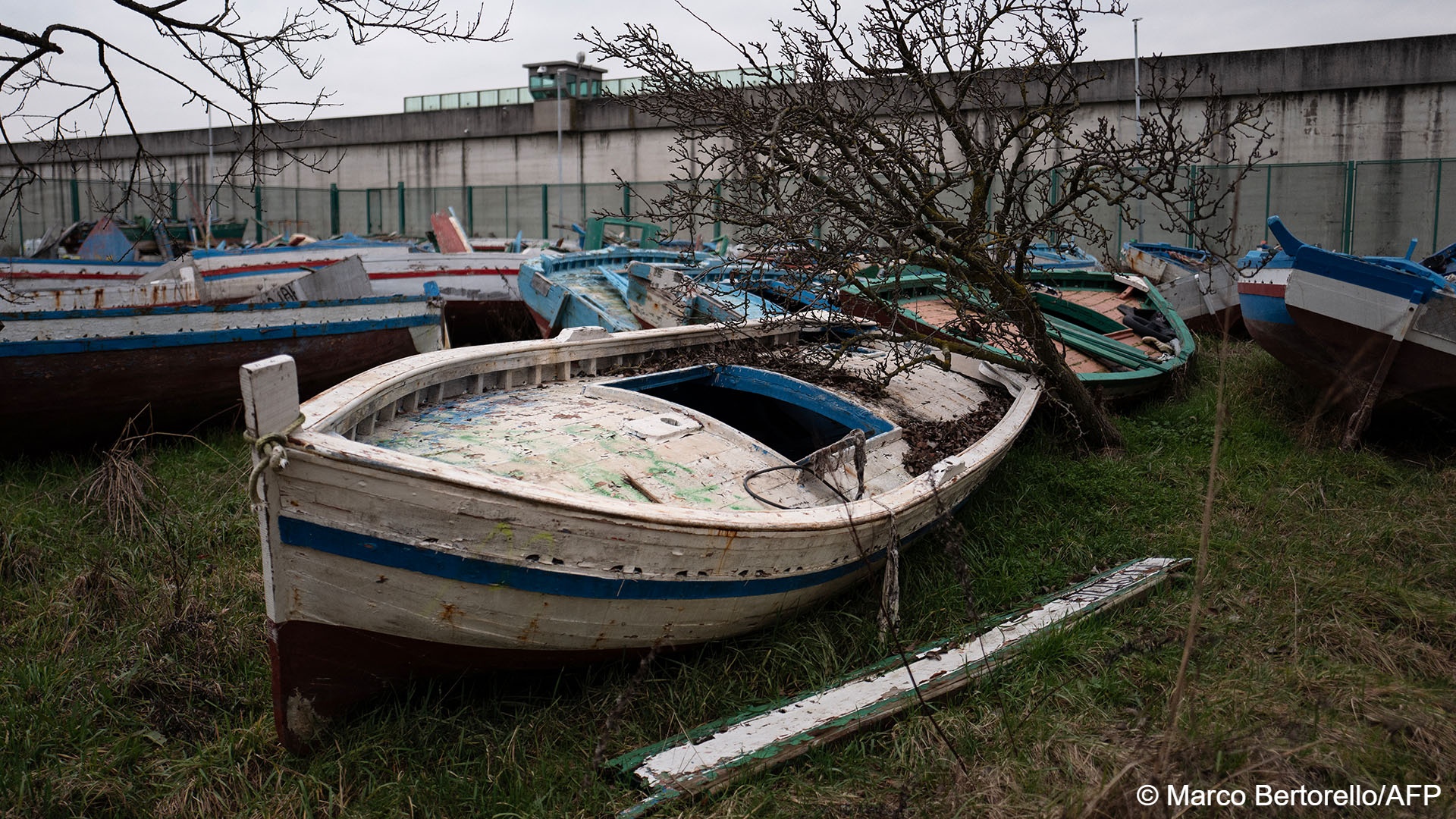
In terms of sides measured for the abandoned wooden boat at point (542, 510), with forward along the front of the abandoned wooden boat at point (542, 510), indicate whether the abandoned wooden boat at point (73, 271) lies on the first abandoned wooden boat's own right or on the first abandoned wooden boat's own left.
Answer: on the first abandoned wooden boat's own right

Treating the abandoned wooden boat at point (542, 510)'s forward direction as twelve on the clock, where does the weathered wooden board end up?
The weathered wooden board is roughly at 8 o'clock from the abandoned wooden boat.

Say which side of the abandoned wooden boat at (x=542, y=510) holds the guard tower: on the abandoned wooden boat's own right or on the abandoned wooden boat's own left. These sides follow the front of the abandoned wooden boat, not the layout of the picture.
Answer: on the abandoned wooden boat's own right

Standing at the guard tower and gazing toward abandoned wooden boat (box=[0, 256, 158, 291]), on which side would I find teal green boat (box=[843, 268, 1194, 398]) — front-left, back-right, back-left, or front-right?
front-left

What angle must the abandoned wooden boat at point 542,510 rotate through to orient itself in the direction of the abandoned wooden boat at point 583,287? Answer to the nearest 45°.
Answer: approximately 135° to its right

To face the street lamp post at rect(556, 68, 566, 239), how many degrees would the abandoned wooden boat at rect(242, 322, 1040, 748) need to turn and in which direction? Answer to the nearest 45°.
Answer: approximately 135° to its right

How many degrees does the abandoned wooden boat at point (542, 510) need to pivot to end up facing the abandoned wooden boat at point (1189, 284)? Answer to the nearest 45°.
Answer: approximately 180°

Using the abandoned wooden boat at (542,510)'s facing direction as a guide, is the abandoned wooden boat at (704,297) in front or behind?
behind

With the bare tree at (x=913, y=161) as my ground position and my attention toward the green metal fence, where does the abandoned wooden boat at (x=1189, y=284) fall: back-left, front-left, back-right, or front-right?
front-right

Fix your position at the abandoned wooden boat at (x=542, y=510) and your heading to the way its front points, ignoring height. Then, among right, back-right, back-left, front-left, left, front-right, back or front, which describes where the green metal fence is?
back-right

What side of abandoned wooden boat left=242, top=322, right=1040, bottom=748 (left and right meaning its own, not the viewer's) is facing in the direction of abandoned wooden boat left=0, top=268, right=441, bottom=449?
right
